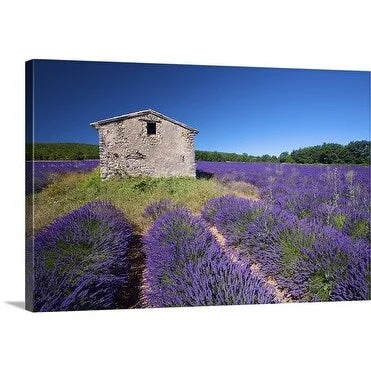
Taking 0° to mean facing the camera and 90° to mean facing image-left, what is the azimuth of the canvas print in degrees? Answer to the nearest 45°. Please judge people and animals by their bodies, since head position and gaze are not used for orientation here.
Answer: approximately 315°
